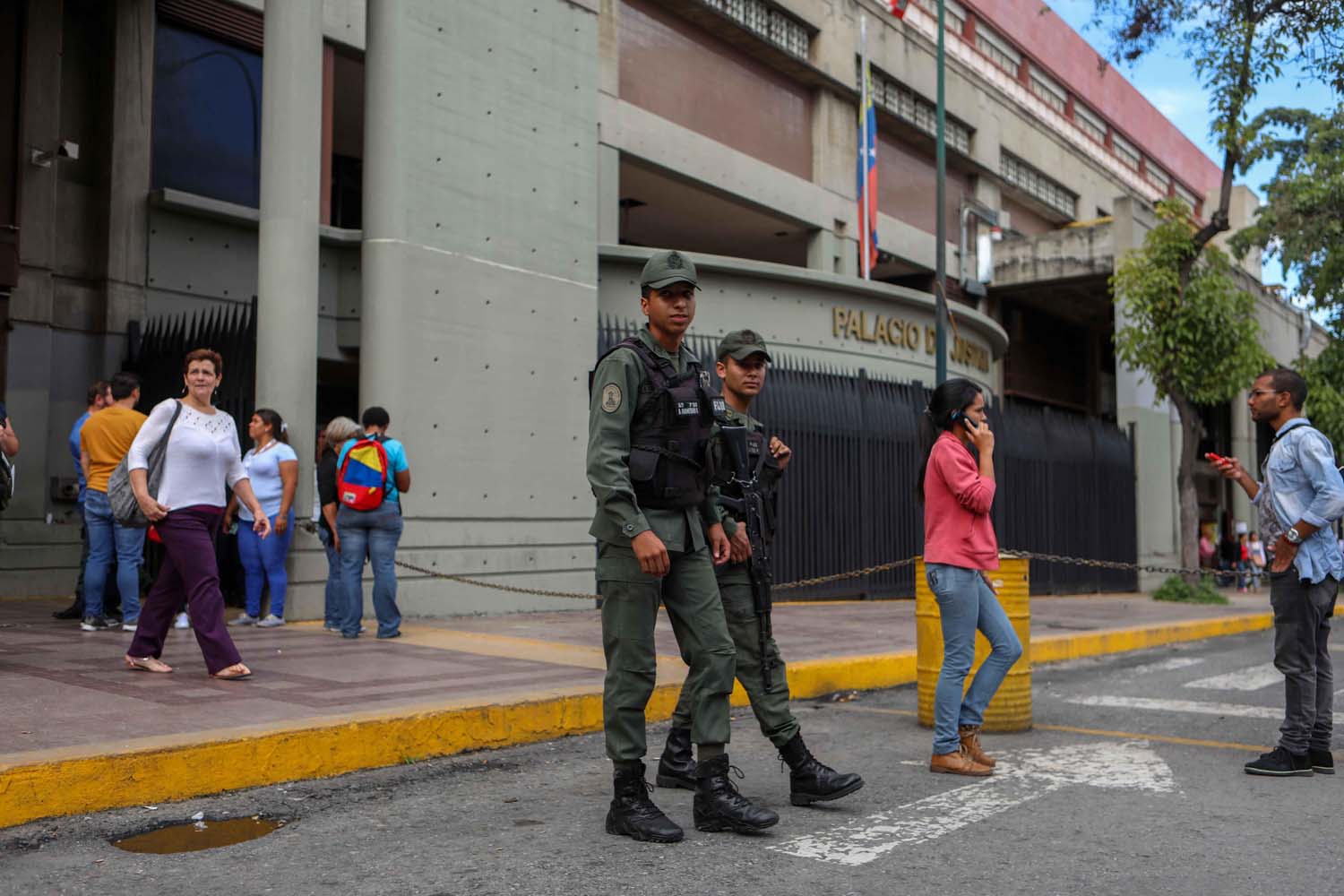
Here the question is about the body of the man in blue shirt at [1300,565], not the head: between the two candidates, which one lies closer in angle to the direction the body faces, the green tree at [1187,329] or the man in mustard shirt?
the man in mustard shirt

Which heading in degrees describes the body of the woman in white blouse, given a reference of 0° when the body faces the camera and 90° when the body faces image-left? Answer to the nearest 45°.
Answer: approximately 315°

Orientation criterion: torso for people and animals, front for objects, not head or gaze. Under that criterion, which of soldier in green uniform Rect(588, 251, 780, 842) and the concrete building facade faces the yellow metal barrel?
the concrete building facade

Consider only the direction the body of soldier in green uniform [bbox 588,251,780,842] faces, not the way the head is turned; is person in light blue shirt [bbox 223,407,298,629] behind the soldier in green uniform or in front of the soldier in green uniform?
behind

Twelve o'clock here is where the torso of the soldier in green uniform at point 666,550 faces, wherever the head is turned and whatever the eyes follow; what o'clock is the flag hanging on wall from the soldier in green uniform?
The flag hanging on wall is roughly at 8 o'clock from the soldier in green uniform.

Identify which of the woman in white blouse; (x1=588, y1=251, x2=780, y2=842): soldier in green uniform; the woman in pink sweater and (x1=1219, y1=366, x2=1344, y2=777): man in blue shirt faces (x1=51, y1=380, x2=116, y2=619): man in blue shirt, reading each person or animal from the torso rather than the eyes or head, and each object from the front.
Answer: (x1=1219, y1=366, x2=1344, y2=777): man in blue shirt

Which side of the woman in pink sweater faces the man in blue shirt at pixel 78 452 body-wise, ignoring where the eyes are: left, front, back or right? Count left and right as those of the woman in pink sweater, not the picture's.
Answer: back

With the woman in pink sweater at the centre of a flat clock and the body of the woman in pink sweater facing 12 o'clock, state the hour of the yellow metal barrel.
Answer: The yellow metal barrel is roughly at 9 o'clock from the woman in pink sweater.

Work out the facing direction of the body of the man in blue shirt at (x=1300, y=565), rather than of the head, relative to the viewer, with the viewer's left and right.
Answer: facing to the left of the viewer

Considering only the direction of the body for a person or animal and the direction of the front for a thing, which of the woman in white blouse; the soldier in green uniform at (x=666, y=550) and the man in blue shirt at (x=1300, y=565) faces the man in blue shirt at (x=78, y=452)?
the man in blue shirt at (x=1300, y=565)

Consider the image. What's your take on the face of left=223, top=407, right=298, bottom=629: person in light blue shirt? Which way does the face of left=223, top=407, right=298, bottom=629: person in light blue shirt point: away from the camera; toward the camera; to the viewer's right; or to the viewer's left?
to the viewer's left

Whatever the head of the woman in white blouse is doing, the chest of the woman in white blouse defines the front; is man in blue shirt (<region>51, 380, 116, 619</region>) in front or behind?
behind
